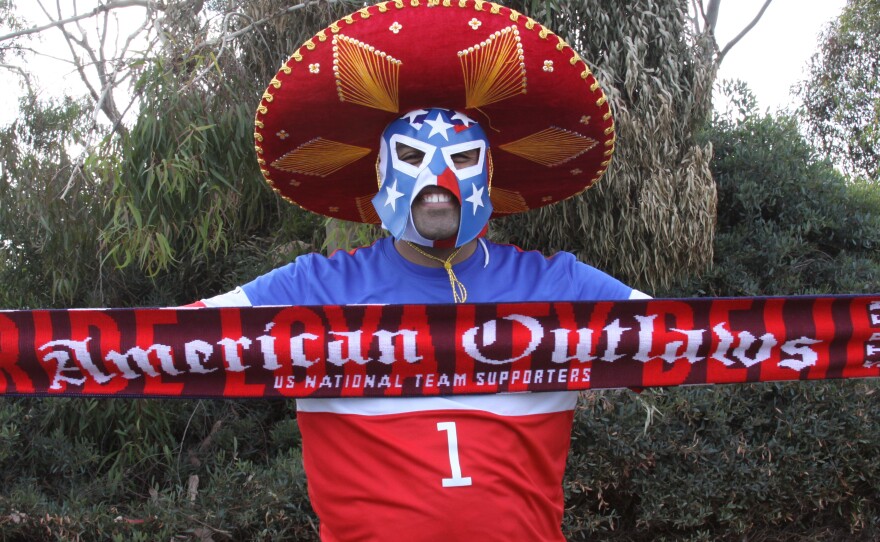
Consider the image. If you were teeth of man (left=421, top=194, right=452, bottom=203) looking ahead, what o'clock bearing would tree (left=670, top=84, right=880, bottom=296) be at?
The tree is roughly at 7 o'clock from the teeth of man.

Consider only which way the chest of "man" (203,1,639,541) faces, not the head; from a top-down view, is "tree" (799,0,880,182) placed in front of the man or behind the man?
behind

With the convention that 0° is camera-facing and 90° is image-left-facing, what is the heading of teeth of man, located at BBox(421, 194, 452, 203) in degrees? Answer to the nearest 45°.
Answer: approximately 0°

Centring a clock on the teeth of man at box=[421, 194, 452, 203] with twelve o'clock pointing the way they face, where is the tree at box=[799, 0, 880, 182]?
The tree is roughly at 7 o'clock from the teeth of man.

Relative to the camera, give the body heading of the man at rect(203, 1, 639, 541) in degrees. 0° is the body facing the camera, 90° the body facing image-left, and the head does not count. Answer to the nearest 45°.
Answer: approximately 0°
